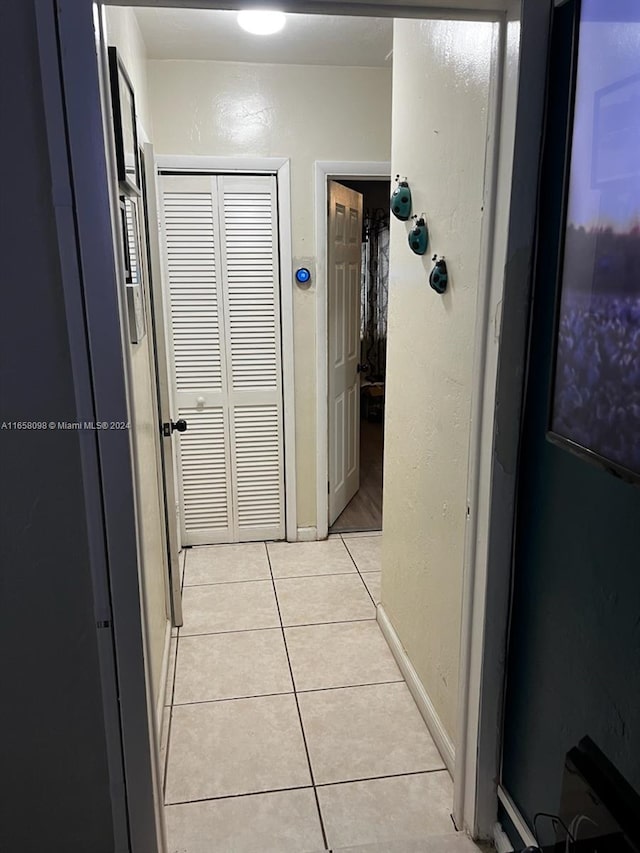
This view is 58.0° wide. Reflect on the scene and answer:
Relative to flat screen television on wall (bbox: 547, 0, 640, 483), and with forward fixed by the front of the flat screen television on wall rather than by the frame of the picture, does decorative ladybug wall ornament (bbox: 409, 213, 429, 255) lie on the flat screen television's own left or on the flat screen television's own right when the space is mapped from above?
on the flat screen television's own right

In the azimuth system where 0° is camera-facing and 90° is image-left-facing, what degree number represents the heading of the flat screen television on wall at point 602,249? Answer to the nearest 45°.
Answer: approximately 45°

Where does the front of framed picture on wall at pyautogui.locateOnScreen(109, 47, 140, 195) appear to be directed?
to the viewer's right

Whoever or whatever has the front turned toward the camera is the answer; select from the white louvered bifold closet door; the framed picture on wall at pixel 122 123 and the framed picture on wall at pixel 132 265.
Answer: the white louvered bifold closet door

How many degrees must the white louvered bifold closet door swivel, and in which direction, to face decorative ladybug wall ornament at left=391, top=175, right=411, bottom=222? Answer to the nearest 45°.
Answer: approximately 45° to its left

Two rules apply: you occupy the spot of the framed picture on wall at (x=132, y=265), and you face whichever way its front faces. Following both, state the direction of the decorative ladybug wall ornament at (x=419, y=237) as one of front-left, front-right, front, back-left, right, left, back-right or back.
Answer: front

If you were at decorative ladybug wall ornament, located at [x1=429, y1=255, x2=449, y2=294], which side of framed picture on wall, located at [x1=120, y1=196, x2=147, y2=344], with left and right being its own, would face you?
front

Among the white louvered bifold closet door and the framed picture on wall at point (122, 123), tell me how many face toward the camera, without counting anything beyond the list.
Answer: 1

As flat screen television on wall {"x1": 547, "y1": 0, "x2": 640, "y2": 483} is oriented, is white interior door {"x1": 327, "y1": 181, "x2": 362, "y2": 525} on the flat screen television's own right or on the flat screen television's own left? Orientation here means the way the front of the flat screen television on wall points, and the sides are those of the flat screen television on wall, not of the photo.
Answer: on the flat screen television's own right

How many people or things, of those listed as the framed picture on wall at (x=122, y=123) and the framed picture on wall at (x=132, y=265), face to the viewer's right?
2

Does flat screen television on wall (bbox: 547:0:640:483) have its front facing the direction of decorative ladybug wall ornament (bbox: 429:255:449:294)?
no

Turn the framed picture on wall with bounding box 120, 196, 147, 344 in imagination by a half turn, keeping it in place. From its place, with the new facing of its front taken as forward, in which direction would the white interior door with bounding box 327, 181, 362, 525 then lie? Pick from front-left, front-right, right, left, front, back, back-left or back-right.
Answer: back-right

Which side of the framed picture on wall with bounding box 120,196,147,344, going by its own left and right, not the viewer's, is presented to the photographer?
right

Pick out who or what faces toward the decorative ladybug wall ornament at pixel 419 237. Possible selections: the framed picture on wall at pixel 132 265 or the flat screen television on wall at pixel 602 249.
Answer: the framed picture on wall at pixel 132 265

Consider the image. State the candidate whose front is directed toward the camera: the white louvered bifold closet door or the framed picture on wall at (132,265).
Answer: the white louvered bifold closet door

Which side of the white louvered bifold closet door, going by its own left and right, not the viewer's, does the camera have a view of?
front

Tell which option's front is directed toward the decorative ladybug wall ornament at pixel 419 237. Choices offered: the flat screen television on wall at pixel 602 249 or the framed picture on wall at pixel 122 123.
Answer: the framed picture on wall at pixel 122 123

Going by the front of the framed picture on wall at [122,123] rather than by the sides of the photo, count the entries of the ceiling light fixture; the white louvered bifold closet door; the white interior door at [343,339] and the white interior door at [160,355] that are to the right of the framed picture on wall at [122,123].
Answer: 0

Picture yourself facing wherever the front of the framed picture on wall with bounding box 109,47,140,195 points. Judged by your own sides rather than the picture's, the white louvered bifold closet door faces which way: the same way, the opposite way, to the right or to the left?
to the right
